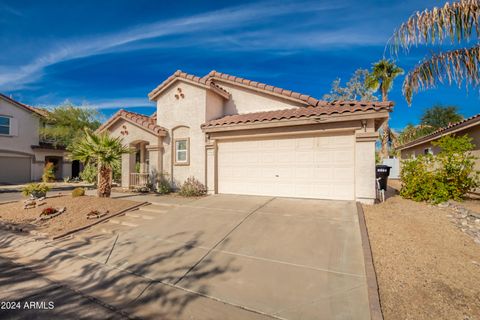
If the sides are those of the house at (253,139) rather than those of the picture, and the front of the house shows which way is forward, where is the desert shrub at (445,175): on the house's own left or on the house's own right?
on the house's own left

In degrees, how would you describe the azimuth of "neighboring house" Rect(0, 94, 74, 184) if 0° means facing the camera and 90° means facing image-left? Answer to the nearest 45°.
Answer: approximately 315°

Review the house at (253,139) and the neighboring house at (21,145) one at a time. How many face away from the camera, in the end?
0

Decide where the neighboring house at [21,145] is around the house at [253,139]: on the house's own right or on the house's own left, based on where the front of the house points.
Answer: on the house's own right

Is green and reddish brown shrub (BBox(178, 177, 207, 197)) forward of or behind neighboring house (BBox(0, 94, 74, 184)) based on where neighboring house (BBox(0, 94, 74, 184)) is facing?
forward

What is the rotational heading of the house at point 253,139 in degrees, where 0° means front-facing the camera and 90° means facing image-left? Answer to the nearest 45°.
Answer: approximately 0°

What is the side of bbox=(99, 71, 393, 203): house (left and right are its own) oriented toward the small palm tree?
right

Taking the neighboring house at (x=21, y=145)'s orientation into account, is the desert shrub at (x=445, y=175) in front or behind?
in front

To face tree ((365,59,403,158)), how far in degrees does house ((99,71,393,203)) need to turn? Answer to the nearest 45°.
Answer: approximately 135° to its left

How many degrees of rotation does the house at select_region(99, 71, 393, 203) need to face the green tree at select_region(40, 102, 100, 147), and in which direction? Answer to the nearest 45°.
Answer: approximately 135° to its right

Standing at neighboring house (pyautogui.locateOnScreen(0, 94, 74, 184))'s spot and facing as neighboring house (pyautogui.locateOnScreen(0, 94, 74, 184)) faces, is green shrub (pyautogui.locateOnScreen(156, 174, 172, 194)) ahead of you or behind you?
ahead

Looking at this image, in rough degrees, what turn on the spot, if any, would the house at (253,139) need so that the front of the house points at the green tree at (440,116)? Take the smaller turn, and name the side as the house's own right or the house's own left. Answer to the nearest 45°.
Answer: approximately 135° to the house's own left
